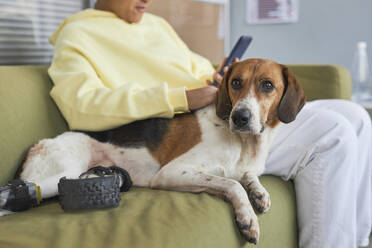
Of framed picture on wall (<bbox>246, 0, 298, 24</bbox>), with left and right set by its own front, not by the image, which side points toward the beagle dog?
front

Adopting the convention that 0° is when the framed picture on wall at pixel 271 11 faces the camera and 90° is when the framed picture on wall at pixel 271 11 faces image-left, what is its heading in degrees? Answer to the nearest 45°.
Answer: approximately 0°

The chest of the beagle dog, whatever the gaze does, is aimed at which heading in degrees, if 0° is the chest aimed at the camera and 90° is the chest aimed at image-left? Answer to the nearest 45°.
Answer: approximately 315°

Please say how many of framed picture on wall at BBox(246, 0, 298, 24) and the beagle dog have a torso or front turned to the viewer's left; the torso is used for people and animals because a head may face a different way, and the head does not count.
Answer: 0
